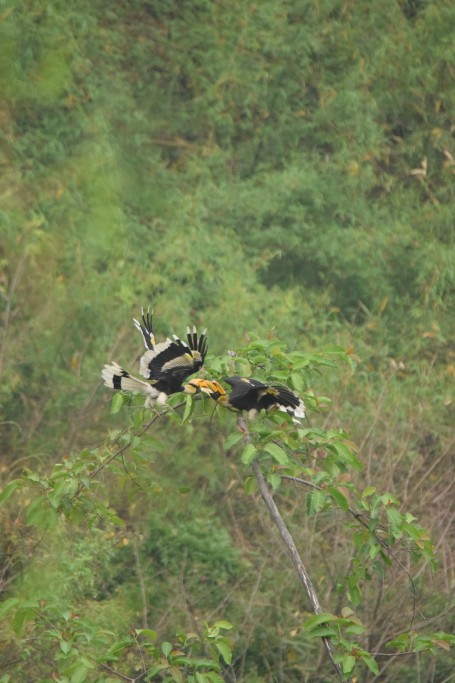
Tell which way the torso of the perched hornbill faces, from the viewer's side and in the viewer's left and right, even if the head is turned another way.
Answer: facing to the left of the viewer
